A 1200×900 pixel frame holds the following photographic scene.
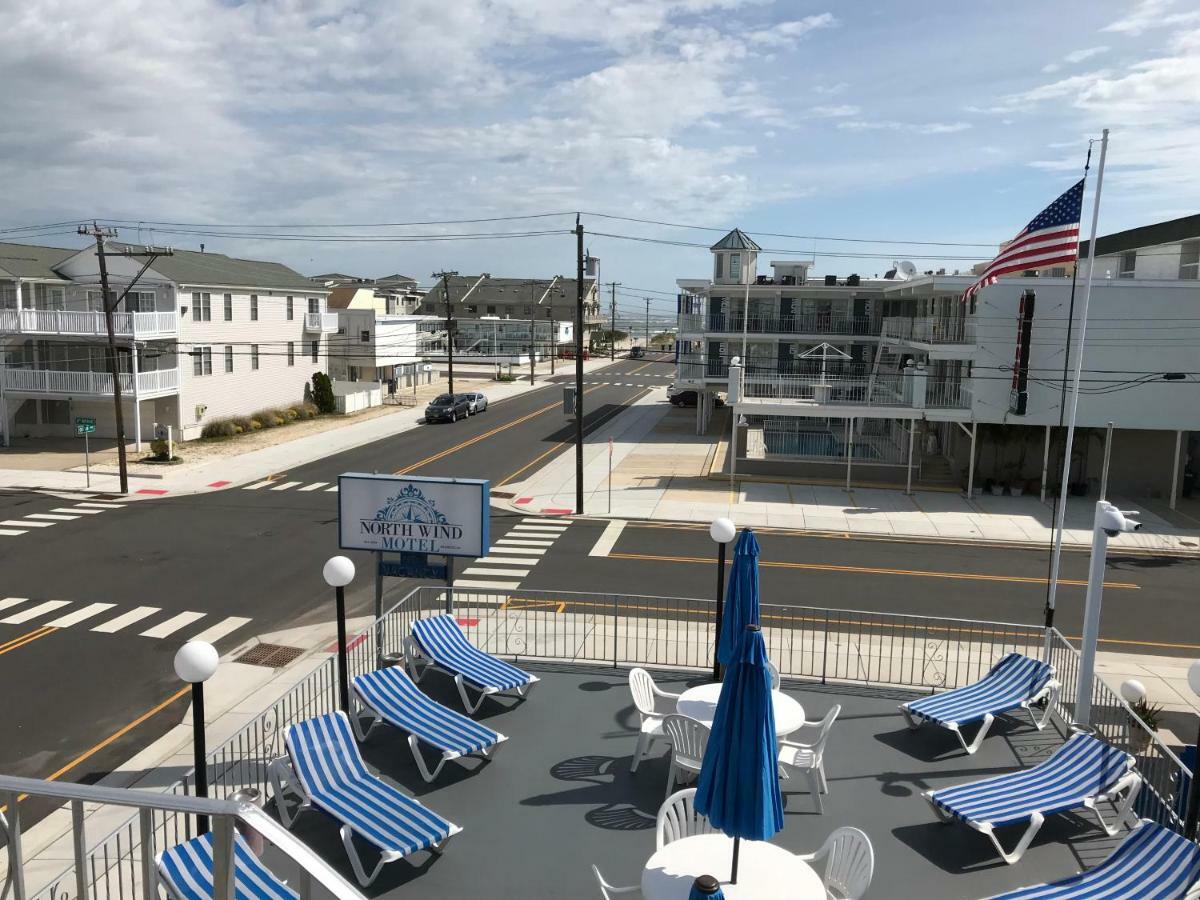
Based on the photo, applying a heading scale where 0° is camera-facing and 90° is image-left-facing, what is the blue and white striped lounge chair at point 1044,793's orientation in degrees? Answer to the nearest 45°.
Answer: approximately 45°

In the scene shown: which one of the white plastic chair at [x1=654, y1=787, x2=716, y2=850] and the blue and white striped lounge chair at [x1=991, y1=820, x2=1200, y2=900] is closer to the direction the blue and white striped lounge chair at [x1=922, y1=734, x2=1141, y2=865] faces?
the white plastic chair

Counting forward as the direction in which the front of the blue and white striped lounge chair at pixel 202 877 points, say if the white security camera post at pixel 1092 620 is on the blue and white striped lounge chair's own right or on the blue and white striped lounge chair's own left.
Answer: on the blue and white striped lounge chair's own left

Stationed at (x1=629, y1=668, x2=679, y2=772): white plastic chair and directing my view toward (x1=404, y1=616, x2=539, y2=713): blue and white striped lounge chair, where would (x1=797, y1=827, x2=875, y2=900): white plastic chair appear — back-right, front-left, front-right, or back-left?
back-left

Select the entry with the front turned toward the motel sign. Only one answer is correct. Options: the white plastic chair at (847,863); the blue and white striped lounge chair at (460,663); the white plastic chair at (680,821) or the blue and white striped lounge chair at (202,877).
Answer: the white plastic chair at (847,863)

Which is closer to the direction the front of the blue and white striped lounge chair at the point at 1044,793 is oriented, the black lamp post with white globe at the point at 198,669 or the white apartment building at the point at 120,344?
the black lamp post with white globe

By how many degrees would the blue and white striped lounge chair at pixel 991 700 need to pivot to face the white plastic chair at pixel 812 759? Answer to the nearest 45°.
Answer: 0° — it already faces it

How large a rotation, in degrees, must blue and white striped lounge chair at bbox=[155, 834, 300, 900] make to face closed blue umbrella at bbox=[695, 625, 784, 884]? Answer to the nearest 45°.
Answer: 0° — it already faces it

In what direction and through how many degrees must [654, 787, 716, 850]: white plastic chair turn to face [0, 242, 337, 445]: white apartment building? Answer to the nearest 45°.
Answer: approximately 180°

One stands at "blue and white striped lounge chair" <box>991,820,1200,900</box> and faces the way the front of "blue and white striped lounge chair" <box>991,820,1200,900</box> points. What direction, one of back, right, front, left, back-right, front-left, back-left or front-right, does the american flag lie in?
back-right

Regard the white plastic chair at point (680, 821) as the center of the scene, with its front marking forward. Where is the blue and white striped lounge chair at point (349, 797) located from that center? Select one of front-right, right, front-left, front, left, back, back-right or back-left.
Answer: back-right

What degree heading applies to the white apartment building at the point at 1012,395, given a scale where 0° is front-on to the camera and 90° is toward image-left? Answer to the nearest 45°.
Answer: approximately 0°

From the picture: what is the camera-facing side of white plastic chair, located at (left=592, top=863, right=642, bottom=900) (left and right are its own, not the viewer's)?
right

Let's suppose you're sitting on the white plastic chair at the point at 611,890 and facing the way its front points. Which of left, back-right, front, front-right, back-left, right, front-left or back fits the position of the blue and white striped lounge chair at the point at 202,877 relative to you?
back
